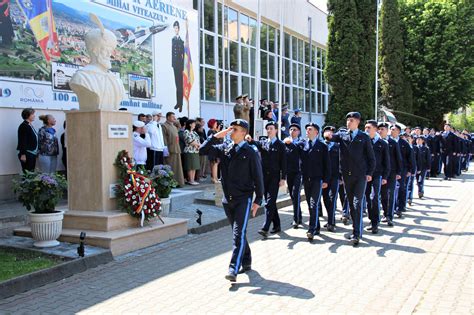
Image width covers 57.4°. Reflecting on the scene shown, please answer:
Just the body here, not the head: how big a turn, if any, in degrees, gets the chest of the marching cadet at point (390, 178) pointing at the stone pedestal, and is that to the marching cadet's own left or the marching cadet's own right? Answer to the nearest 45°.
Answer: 0° — they already face it

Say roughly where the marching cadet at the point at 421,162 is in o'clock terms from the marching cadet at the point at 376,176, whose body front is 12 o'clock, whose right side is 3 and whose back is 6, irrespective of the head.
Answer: the marching cadet at the point at 421,162 is roughly at 5 o'clock from the marching cadet at the point at 376,176.

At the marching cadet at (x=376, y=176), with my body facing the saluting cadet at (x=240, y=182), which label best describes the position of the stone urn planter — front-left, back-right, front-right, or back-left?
front-right

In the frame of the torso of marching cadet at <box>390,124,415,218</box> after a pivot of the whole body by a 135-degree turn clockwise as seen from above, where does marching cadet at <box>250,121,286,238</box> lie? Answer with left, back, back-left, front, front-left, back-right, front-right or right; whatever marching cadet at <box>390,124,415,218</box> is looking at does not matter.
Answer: back-left

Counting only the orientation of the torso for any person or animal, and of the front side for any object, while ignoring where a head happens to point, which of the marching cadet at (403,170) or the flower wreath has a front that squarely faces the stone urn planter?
the marching cadet

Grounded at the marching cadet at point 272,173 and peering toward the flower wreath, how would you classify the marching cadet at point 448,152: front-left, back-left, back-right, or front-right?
back-right

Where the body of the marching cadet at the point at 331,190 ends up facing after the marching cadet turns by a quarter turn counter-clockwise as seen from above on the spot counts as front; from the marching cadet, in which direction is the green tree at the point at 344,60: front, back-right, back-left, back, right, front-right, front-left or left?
back-left

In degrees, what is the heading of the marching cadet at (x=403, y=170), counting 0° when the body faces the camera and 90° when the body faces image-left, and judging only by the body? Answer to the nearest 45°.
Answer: approximately 45°

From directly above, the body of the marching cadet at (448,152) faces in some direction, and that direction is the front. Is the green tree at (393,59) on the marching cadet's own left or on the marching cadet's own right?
on the marching cadet's own right

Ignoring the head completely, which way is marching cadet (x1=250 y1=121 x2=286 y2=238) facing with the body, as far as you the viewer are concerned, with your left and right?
facing the viewer and to the left of the viewer

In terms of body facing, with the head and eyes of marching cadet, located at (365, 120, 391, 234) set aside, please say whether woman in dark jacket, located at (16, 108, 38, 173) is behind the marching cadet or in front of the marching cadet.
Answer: in front

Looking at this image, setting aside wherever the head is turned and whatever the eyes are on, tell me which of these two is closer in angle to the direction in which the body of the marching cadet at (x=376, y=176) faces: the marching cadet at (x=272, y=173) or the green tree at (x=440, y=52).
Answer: the marching cadet

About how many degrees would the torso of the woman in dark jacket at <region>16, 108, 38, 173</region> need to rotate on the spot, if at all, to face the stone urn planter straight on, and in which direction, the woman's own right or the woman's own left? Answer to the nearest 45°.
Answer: approximately 90° to the woman's own right

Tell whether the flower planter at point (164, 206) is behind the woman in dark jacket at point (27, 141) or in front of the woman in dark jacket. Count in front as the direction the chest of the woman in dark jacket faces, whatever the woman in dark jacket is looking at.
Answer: in front
